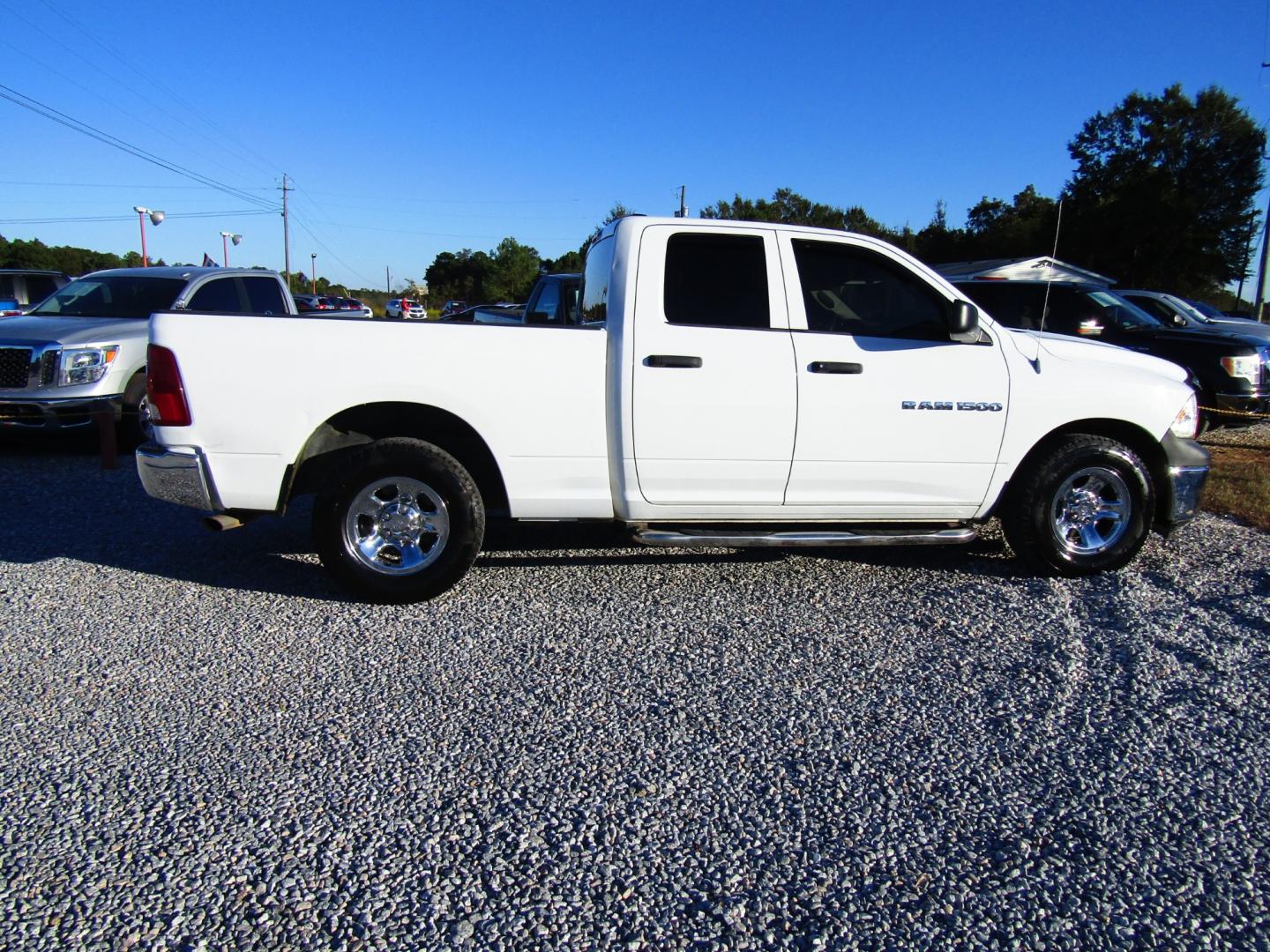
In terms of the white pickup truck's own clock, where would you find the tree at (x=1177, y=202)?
The tree is roughly at 10 o'clock from the white pickup truck.

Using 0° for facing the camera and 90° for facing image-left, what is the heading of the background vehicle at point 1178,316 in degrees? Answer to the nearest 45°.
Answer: approximately 315°

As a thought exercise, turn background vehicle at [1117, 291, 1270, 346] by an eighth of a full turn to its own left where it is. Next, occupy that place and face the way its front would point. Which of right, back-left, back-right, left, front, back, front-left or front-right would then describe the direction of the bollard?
back-right

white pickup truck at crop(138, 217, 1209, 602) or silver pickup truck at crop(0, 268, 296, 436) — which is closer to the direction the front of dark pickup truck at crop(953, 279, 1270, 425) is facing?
the white pickup truck

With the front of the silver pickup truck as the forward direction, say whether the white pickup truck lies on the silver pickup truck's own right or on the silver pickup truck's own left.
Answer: on the silver pickup truck's own left

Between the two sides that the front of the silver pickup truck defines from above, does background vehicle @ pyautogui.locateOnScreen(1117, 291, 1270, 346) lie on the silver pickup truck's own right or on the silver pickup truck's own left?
on the silver pickup truck's own left

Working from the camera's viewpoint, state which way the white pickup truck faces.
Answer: facing to the right of the viewer

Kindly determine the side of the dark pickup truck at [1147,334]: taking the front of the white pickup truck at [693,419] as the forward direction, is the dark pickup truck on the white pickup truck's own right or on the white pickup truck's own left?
on the white pickup truck's own left

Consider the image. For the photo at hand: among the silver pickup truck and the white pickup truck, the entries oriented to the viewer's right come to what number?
1

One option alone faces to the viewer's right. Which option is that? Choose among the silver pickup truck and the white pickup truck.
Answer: the white pickup truck

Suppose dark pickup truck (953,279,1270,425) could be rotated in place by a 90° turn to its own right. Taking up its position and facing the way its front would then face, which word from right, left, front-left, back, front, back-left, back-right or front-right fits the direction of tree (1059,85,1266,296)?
back-right

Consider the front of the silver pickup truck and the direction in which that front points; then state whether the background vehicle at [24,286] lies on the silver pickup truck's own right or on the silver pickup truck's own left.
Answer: on the silver pickup truck's own right

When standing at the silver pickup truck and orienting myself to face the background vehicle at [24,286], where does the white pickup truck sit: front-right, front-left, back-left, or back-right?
back-right

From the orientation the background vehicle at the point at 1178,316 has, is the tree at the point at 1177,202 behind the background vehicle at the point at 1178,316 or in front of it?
behind

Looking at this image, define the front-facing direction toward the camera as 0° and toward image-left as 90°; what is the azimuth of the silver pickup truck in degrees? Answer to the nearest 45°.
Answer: approximately 45°
